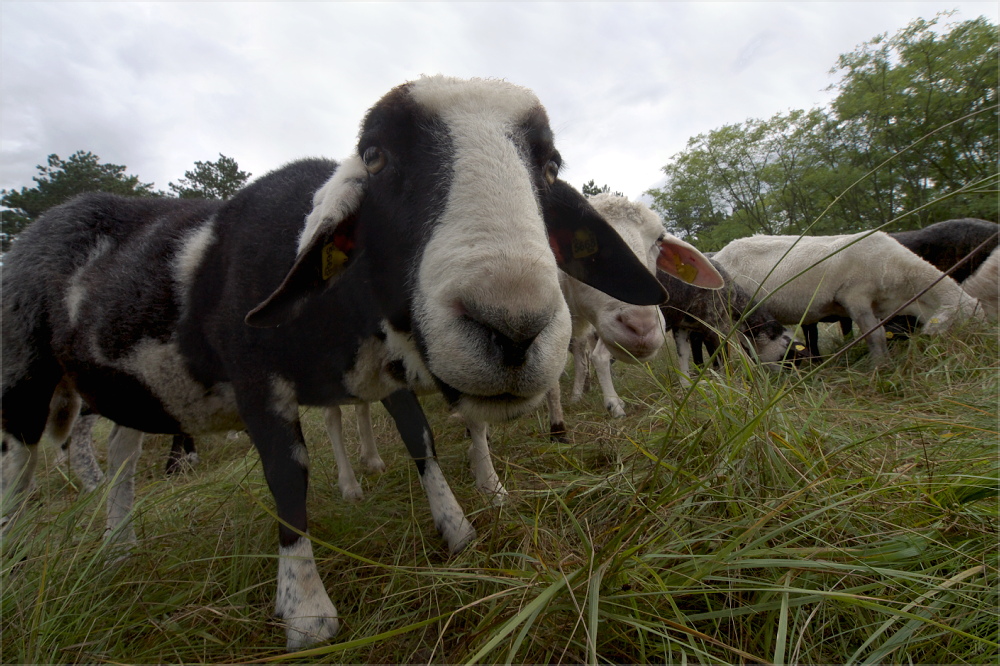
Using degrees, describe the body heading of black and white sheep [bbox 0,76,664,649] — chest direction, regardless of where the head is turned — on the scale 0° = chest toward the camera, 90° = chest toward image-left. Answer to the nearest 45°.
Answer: approximately 315°

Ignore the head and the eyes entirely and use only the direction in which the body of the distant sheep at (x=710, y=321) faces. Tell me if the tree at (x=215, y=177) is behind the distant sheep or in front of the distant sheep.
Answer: behind

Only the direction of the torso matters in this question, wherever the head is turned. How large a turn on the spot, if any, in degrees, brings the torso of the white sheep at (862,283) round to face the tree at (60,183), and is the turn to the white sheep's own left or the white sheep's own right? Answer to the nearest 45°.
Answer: approximately 180°

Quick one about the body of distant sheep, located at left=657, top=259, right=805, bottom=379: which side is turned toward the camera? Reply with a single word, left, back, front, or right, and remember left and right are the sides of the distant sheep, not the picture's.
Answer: right

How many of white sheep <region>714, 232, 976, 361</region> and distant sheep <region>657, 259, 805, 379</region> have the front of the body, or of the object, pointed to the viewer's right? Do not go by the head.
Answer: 2

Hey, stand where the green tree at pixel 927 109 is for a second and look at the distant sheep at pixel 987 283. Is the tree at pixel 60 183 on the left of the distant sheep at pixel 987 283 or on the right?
right

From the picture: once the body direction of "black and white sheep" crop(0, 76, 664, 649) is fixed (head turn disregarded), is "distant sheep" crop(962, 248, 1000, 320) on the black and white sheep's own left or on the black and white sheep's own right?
on the black and white sheep's own left

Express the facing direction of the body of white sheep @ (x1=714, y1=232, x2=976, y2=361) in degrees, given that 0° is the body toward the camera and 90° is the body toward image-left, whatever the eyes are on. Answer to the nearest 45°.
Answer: approximately 270°

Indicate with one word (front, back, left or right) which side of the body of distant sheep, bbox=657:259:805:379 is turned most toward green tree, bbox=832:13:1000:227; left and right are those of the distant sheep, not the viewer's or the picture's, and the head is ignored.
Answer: left
